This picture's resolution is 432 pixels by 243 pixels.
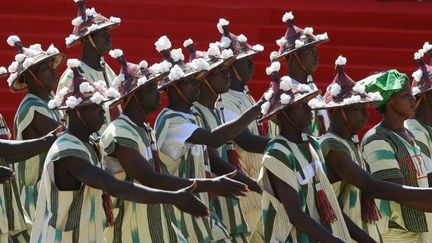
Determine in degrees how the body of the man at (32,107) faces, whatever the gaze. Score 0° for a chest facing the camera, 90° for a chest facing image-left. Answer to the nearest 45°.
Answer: approximately 270°

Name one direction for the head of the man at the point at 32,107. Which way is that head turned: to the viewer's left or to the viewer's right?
to the viewer's right
